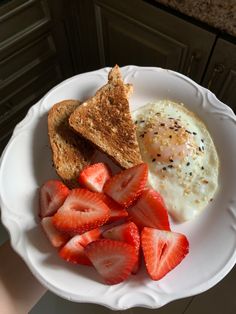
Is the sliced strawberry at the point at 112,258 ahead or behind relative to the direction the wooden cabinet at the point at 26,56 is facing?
ahead

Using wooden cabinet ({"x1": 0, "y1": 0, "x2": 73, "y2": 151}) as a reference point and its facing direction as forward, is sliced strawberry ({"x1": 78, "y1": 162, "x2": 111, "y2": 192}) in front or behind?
in front

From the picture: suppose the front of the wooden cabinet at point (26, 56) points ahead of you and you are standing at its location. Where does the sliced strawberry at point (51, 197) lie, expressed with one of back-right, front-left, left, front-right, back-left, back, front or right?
front-right

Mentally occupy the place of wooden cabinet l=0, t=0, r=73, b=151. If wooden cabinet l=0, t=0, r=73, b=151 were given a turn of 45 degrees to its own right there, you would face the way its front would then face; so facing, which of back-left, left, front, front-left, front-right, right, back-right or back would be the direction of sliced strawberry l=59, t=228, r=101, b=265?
front

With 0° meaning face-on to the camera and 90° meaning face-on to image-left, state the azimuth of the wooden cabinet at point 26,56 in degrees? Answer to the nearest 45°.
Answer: approximately 315°

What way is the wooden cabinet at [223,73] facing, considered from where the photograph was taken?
facing the viewer and to the left of the viewer

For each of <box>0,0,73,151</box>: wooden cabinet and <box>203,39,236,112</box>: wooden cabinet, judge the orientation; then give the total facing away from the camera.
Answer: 0
